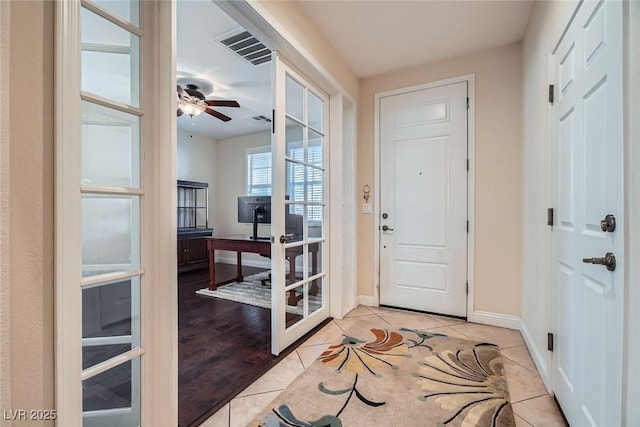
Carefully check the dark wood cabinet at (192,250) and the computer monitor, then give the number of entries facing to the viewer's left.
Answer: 0

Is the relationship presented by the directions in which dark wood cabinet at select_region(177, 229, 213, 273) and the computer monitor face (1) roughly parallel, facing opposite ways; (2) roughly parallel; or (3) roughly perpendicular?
roughly perpendicular

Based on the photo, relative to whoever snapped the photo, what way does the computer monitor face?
facing away from the viewer and to the right of the viewer

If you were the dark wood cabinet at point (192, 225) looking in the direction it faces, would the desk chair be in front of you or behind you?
in front

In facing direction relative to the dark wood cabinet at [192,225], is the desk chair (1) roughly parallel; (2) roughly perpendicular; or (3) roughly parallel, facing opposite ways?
roughly perpendicular

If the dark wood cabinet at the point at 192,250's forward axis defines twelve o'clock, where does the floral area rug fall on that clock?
The floral area rug is roughly at 1 o'clock from the dark wood cabinet.

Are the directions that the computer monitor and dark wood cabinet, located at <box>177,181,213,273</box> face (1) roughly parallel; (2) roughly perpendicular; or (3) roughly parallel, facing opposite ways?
roughly perpendicular

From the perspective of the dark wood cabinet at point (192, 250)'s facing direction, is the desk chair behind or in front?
in front

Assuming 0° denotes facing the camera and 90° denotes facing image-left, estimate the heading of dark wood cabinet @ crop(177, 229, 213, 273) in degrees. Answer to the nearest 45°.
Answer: approximately 315°

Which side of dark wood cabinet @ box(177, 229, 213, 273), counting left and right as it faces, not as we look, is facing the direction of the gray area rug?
front

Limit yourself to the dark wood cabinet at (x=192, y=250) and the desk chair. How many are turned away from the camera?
0

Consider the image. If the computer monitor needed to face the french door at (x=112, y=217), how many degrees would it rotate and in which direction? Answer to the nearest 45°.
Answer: approximately 135° to its right
